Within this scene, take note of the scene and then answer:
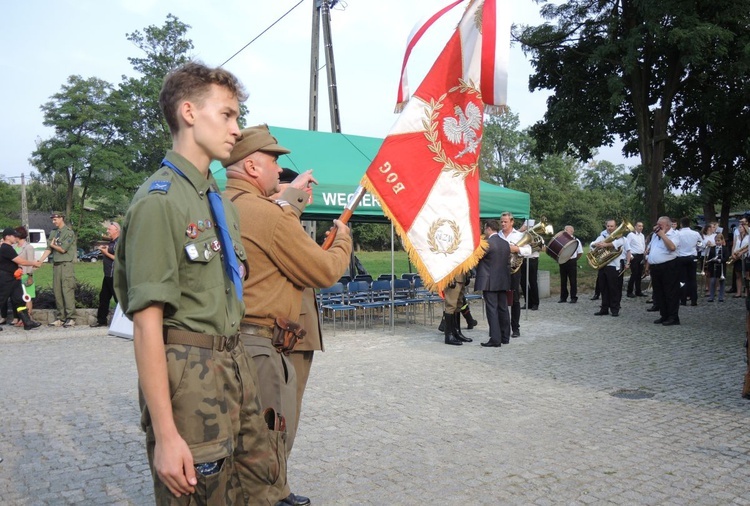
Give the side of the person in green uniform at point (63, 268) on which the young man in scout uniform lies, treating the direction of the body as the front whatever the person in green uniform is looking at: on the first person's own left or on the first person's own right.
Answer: on the first person's own left

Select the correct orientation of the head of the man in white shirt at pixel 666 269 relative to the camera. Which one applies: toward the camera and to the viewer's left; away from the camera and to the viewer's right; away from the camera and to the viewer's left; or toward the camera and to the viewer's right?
toward the camera and to the viewer's left

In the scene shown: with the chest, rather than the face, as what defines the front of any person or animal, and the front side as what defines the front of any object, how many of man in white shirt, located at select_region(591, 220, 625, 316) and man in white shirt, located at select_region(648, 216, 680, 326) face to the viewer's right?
0

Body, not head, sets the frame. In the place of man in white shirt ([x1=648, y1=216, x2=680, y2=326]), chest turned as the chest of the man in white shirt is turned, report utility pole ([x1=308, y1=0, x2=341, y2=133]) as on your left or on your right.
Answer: on your right

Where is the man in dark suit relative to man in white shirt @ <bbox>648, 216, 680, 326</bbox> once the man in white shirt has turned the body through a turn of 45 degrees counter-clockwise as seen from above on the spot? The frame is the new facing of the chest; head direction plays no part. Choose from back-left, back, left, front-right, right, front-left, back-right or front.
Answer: front-right

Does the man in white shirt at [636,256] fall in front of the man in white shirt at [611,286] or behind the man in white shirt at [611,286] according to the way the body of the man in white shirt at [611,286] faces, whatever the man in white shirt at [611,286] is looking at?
behind

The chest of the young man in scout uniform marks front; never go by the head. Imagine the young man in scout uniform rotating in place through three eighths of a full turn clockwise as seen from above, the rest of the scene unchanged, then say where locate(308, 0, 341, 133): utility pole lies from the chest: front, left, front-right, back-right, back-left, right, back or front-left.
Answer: right

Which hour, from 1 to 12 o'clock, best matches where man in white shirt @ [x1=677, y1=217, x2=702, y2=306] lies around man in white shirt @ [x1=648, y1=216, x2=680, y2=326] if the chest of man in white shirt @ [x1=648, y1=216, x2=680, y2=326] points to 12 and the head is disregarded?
man in white shirt @ [x1=677, y1=217, x2=702, y2=306] is roughly at 5 o'clock from man in white shirt @ [x1=648, y1=216, x2=680, y2=326].

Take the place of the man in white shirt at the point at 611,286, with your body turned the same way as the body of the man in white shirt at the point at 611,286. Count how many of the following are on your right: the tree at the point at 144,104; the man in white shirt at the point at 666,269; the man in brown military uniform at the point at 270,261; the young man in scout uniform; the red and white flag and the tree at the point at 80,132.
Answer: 2

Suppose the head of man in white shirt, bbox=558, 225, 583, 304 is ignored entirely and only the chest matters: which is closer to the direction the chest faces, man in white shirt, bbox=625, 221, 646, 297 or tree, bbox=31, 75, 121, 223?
the tree

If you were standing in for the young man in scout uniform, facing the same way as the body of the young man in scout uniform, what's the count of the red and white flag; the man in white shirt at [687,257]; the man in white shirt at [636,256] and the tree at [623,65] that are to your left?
4

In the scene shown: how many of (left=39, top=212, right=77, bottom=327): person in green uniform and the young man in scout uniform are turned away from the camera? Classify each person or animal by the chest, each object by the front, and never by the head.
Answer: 0

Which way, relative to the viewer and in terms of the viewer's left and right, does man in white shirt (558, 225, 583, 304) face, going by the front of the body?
facing the viewer and to the left of the viewer

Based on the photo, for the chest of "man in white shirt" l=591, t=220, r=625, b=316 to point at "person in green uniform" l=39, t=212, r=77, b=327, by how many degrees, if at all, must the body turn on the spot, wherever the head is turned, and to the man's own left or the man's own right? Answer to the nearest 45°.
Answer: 0° — they already face them

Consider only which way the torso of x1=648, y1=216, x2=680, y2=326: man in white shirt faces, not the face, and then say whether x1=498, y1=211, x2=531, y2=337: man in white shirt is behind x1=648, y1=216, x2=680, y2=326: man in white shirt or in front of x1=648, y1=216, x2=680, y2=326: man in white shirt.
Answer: in front
